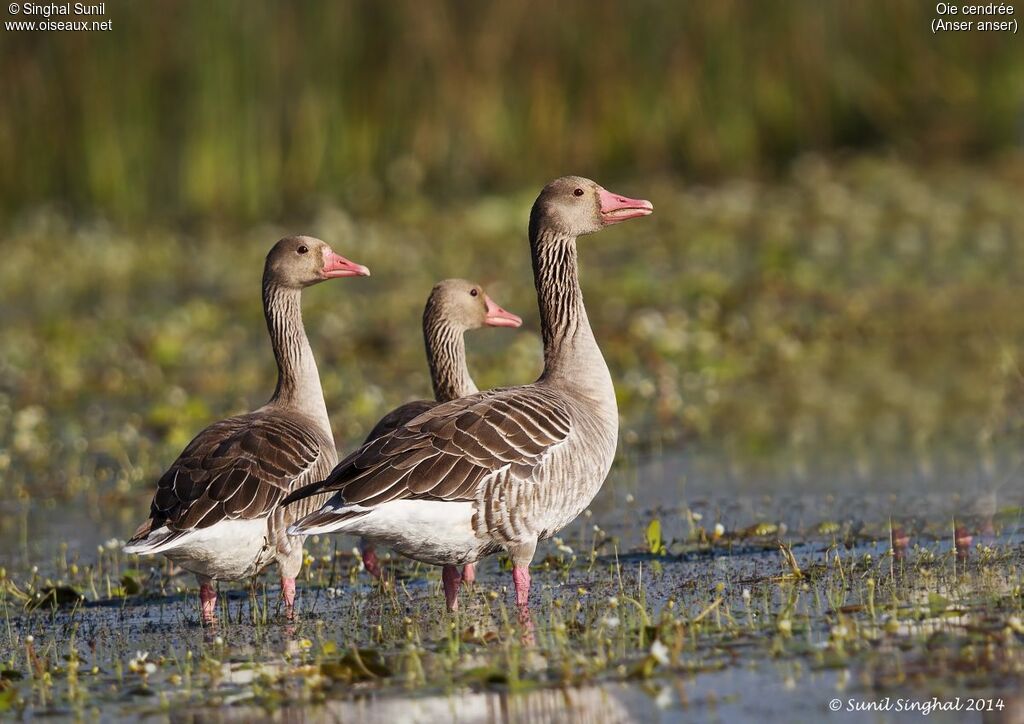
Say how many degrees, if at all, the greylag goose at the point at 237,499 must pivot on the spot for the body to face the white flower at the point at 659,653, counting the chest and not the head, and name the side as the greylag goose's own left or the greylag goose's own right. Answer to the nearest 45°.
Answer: approximately 90° to the greylag goose's own right

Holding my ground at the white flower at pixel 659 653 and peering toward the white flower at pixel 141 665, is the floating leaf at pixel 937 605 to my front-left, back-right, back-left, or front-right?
back-right

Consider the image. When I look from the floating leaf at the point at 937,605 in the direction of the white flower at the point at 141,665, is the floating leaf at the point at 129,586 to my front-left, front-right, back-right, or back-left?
front-right

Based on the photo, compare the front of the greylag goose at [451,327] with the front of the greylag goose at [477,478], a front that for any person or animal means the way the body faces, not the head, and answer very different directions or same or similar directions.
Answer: same or similar directions

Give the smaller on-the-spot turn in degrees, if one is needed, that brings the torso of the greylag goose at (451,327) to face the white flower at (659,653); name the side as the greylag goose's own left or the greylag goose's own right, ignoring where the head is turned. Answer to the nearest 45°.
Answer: approximately 90° to the greylag goose's own right

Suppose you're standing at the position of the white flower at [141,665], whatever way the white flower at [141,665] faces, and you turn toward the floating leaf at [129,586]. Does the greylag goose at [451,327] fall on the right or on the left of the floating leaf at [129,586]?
right

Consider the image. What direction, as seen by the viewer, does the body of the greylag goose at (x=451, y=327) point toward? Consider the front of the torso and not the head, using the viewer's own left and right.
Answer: facing to the right of the viewer

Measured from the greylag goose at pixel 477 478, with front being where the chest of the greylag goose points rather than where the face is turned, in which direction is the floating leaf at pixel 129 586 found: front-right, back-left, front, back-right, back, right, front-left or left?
back-left

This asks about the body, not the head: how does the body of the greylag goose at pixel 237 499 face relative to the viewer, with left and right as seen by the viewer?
facing away from the viewer and to the right of the viewer

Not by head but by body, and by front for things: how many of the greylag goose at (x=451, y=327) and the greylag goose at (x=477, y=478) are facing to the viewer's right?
2

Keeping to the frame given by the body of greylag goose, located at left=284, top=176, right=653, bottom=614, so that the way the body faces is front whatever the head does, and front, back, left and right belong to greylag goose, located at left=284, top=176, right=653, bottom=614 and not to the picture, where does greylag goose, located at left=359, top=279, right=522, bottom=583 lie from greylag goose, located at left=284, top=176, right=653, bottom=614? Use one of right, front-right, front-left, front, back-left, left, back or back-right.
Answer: left

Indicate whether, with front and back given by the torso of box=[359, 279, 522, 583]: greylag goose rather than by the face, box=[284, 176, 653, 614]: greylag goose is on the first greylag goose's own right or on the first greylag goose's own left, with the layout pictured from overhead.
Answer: on the first greylag goose's own right

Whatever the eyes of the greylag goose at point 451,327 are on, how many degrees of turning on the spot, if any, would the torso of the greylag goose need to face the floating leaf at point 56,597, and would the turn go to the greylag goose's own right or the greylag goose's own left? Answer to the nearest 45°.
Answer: approximately 135° to the greylag goose's own right

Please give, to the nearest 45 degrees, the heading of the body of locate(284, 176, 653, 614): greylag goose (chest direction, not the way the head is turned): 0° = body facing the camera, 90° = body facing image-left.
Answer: approximately 270°

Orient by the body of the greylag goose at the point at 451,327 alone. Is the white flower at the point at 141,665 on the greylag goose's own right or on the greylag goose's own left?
on the greylag goose's own right
